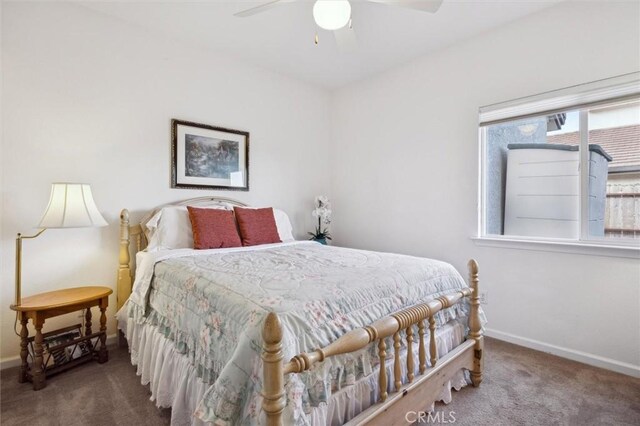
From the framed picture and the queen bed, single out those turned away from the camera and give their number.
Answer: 0

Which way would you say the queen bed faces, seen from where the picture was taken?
facing the viewer and to the right of the viewer

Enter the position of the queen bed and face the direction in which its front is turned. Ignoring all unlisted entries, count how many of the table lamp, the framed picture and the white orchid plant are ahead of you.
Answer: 0

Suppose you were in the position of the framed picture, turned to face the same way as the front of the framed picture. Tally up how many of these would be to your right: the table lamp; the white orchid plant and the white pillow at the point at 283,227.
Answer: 1

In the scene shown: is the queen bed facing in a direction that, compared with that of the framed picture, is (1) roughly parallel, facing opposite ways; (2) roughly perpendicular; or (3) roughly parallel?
roughly parallel

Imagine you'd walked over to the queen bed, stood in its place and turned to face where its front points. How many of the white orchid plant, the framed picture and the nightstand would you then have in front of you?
0

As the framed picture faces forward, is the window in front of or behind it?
in front

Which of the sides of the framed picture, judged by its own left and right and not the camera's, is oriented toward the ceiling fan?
front

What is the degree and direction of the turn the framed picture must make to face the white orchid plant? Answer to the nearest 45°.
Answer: approximately 45° to its left

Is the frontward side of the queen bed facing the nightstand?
no
